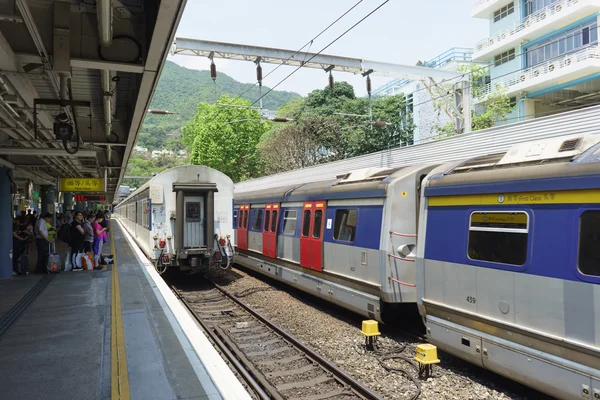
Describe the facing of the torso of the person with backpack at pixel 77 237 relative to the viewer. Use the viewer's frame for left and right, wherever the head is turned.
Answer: facing to the right of the viewer

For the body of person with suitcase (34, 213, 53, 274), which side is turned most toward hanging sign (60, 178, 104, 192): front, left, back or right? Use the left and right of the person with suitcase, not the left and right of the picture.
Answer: left

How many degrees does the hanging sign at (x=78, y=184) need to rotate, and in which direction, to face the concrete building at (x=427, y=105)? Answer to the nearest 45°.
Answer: approximately 90° to its left

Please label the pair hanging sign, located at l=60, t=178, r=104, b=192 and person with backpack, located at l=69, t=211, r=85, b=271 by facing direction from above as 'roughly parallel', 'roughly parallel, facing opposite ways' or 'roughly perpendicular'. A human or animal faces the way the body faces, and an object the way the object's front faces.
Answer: roughly perpendicular

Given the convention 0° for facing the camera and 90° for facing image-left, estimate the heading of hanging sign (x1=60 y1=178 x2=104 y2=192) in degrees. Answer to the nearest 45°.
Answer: approximately 0°
